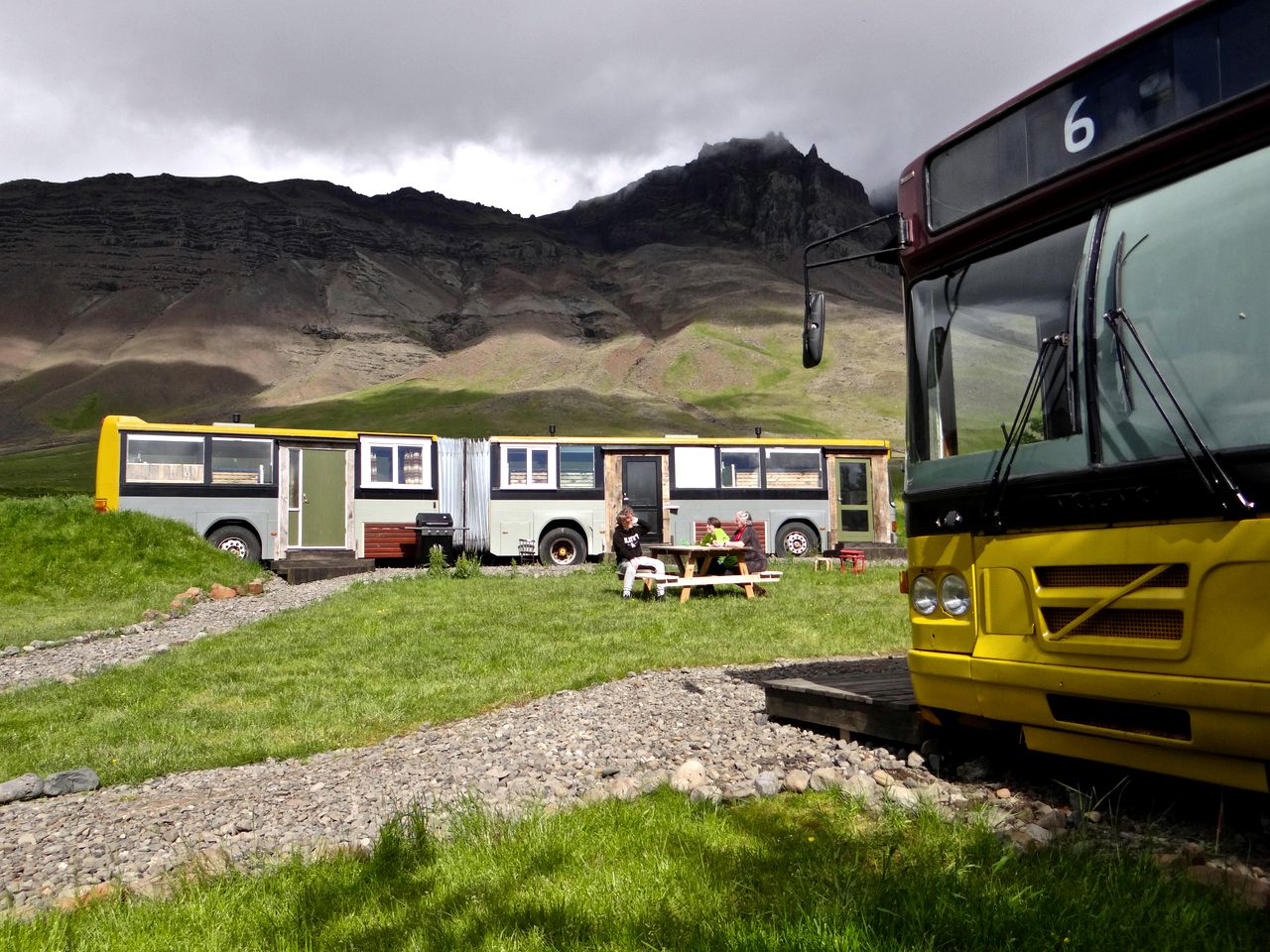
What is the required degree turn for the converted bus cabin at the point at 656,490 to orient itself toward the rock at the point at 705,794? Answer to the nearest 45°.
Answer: approximately 90° to its right

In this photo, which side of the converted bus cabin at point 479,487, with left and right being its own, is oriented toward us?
right

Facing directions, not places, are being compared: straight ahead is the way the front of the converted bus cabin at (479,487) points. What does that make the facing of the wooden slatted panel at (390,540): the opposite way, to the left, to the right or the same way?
to the right

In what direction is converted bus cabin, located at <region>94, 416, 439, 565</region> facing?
to the viewer's right

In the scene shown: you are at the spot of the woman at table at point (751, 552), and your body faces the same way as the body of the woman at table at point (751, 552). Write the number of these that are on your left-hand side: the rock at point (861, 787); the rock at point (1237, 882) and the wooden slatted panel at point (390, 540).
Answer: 2

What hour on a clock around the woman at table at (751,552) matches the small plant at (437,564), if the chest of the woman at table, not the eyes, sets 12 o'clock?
The small plant is roughly at 1 o'clock from the woman at table.

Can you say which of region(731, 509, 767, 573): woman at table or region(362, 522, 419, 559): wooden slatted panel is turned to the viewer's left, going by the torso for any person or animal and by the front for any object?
the woman at table

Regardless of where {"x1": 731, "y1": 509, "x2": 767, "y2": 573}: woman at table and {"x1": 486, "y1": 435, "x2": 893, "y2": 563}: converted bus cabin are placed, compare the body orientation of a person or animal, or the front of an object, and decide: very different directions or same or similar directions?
very different directions

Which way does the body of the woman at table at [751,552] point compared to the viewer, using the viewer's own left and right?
facing to the left of the viewer

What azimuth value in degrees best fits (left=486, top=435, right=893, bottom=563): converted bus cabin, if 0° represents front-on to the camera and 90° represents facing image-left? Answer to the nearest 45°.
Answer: approximately 270°

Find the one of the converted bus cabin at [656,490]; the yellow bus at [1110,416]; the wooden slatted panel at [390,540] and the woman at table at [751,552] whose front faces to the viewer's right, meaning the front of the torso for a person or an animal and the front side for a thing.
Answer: the converted bus cabin
